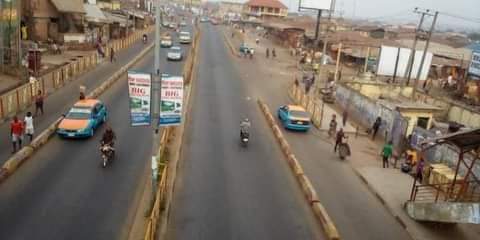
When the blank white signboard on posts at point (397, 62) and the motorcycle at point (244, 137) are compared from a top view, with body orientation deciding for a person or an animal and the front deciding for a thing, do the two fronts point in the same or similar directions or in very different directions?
very different directions

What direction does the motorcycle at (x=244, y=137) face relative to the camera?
away from the camera

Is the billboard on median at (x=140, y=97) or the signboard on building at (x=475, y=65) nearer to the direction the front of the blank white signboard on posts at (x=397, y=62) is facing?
the billboard on median

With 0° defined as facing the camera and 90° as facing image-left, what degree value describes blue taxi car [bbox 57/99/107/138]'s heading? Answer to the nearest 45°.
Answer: approximately 45°

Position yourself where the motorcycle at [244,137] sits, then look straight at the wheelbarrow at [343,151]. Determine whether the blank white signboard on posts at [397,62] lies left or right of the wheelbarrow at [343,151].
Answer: left
